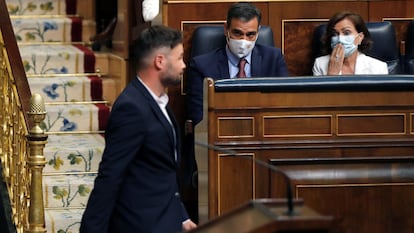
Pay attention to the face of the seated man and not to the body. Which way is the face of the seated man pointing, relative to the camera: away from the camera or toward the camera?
toward the camera

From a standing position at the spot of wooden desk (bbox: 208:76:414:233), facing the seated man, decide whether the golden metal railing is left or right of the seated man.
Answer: left

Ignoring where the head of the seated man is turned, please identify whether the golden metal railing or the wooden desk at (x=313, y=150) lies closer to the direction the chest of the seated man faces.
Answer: the wooden desk

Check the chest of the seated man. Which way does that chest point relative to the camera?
toward the camera

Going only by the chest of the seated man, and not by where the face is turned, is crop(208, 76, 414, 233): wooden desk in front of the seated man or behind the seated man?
in front

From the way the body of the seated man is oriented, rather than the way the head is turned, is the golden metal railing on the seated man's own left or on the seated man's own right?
on the seated man's own right
